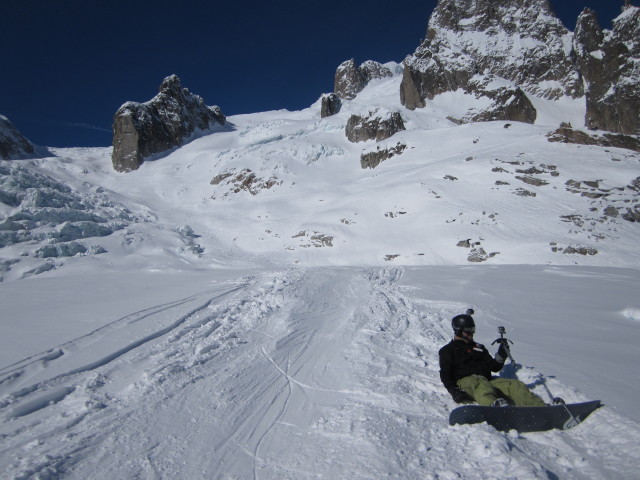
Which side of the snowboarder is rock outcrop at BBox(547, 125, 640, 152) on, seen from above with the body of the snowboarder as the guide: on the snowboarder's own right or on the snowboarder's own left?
on the snowboarder's own left

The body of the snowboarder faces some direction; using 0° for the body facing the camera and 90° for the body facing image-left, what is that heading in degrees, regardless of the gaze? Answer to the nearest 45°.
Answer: approximately 315°

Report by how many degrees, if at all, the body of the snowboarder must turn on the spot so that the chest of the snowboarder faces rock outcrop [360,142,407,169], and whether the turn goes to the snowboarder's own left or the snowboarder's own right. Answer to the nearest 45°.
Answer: approximately 135° to the snowboarder's own left
